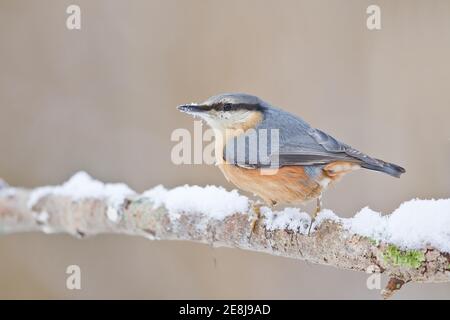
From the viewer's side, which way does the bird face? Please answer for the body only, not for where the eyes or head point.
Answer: to the viewer's left
